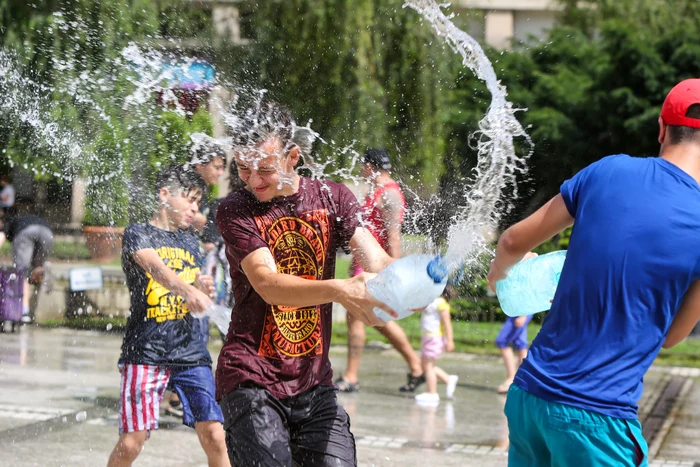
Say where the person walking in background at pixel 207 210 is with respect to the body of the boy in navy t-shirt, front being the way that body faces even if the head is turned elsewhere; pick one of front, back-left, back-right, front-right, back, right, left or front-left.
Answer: back-left

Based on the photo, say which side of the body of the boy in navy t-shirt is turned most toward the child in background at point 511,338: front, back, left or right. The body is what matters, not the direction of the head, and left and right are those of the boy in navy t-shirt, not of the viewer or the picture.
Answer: left

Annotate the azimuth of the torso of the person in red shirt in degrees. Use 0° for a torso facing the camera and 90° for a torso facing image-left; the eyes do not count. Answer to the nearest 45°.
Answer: approximately 90°

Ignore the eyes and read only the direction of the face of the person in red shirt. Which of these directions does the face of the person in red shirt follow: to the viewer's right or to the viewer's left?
to the viewer's left

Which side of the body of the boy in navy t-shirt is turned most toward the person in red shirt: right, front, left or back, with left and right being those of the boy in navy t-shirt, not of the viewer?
left

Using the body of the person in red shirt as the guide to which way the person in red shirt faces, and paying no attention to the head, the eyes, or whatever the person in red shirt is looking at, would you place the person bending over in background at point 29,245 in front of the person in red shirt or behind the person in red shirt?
in front
